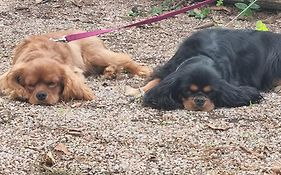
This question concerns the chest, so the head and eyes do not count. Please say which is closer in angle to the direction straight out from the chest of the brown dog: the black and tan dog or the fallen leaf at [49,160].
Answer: the fallen leaf

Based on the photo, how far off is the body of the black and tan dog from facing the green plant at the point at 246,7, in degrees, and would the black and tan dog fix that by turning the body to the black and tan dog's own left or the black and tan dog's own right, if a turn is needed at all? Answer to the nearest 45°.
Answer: approximately 135° to the black and tan dog's own right

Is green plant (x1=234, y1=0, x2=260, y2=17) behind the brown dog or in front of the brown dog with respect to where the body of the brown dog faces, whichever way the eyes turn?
behind

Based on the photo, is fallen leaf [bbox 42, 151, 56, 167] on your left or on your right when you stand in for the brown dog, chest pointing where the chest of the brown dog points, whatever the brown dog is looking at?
on your left

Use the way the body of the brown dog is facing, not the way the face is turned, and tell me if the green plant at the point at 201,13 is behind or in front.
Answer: behind

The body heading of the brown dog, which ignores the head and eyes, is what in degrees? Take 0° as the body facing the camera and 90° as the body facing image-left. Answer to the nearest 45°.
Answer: approximately 45°

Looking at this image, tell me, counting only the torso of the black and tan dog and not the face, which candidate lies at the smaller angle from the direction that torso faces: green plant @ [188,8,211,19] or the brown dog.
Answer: the brown dog

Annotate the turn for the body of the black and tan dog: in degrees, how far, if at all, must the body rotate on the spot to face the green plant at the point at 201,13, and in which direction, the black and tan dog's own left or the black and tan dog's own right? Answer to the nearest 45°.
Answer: approximately 135° to the black and tan dog's own right
